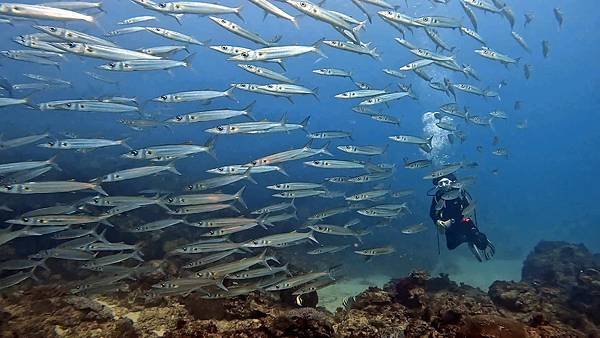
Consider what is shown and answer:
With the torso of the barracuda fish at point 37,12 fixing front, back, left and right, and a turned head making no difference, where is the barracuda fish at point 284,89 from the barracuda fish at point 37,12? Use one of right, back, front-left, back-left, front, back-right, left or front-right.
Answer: back

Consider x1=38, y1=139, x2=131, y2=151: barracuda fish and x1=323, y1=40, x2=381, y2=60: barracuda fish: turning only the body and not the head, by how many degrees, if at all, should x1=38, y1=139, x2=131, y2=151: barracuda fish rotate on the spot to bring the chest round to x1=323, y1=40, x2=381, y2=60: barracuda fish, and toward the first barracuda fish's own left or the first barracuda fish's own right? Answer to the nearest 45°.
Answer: approximately 180°

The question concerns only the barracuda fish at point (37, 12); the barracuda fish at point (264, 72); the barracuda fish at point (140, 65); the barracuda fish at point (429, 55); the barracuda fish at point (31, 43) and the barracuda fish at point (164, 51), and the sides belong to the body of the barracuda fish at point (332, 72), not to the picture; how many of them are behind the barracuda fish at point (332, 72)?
1

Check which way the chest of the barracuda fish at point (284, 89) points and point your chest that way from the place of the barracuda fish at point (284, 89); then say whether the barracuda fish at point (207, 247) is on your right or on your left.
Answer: on your left

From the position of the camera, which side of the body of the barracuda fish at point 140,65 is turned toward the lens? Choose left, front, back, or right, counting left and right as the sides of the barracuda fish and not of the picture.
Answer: left

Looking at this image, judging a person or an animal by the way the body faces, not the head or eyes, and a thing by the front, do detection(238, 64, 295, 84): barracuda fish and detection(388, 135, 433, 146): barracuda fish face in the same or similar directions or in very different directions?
same or similar directions

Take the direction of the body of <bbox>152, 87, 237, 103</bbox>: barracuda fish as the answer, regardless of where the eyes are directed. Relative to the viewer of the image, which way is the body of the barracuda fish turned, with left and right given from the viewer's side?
facing to the left of the viewer

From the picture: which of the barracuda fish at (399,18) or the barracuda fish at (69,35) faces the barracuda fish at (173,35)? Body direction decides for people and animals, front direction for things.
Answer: the barracuda fish at (399,18)

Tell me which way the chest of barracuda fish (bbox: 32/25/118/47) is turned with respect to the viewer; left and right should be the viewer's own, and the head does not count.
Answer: facing to the left of the viewer

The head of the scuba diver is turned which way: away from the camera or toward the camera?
toward the camera

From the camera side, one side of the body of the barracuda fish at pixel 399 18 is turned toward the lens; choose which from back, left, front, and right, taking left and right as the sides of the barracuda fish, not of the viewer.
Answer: left

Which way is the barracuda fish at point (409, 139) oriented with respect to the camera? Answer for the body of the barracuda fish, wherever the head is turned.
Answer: to the viewer's left

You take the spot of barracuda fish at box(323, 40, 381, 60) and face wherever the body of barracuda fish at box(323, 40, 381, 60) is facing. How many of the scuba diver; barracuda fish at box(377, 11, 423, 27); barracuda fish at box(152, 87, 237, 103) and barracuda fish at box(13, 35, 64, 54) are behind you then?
2

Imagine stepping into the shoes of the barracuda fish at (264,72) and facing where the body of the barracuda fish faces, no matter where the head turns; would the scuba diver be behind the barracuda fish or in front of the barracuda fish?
behind

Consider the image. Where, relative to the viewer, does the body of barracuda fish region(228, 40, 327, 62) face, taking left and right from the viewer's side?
facing to the left of the viewer
